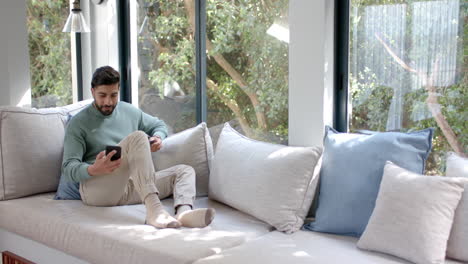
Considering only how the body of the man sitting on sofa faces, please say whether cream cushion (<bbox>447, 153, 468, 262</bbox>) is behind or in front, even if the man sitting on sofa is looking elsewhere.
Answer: in front

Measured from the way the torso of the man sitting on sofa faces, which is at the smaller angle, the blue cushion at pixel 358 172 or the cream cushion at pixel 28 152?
the blue cushion

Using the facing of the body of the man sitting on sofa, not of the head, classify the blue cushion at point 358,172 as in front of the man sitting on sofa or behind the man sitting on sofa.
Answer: in front

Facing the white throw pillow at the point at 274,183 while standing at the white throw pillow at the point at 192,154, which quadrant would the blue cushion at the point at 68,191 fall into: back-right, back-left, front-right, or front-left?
back-right

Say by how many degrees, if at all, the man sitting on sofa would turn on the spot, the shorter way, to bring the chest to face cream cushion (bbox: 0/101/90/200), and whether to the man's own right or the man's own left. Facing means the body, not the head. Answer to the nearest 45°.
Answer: approximately 180°

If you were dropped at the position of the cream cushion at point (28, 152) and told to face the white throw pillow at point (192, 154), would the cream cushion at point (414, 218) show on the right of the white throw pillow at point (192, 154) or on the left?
right

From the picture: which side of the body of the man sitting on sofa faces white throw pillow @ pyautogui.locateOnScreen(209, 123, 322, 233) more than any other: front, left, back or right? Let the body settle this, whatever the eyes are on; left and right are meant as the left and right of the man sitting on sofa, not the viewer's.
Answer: front

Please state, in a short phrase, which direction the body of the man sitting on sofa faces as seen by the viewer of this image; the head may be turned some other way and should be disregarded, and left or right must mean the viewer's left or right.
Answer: facing the viewer and to the right of the viewer

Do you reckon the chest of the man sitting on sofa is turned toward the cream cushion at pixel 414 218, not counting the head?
yes

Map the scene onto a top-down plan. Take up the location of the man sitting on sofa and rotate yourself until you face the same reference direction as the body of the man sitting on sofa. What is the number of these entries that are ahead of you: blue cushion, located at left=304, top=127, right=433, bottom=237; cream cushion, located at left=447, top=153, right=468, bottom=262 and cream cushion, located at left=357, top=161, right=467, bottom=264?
3

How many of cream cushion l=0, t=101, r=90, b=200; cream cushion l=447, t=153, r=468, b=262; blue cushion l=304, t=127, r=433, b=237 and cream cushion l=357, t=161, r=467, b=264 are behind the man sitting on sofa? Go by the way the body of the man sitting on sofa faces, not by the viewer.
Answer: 1
